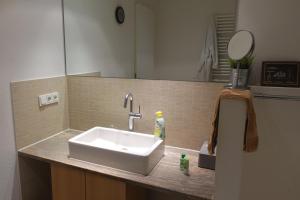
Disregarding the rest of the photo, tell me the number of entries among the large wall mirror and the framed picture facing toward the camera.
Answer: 2

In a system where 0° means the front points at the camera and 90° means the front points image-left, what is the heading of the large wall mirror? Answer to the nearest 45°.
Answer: approximately 0°

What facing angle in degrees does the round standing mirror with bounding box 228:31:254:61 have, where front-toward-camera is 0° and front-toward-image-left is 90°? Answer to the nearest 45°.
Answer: approximately 45°

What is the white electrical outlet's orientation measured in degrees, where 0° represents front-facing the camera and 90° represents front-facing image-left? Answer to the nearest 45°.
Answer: approximately 315°

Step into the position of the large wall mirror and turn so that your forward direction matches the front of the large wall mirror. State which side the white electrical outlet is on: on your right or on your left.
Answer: on your right

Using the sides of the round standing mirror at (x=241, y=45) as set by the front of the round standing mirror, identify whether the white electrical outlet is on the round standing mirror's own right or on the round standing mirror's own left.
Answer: on the round standing mirror's own right
